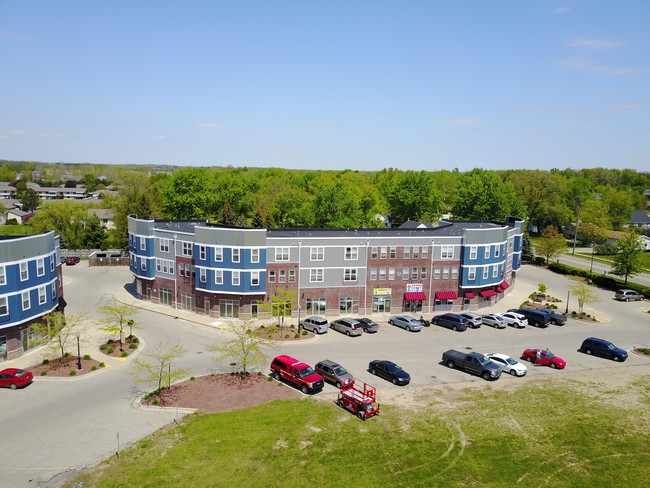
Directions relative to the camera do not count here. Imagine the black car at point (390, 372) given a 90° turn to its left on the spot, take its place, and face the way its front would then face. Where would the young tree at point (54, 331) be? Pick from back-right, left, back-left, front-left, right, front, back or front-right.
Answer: back-left

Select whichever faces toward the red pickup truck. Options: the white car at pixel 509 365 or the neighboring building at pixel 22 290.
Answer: the neighboring building

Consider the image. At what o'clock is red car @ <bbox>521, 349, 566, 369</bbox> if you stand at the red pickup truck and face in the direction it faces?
The red car is roughly at 10 o'clock from the red pickup truck.

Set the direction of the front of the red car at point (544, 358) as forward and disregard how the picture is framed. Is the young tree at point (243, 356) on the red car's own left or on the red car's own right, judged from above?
on the red car's own right

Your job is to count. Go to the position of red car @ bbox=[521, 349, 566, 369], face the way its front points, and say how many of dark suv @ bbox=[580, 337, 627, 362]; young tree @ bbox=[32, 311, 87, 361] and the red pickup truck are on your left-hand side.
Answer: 1

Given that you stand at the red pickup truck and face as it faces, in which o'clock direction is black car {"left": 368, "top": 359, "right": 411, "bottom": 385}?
The black car is roughly at 10 o'clock from the red pickup truck.
